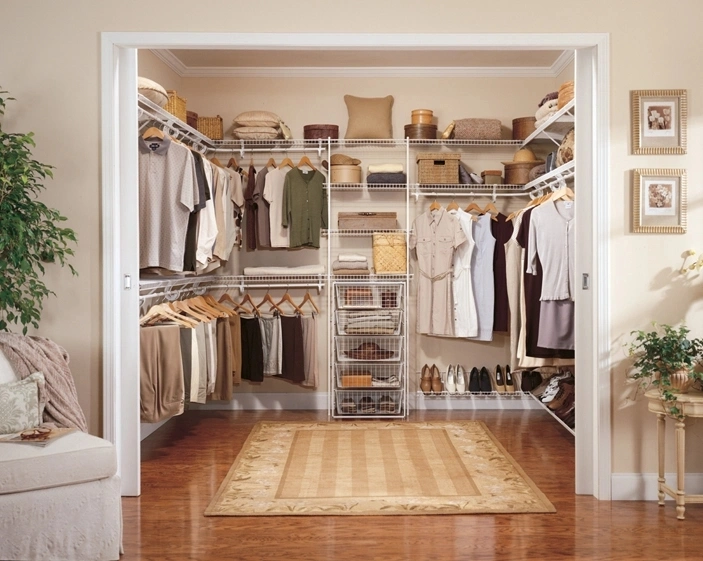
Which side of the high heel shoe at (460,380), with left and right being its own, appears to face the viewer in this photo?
front

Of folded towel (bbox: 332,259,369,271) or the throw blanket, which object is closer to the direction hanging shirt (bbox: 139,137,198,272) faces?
the throw blanket

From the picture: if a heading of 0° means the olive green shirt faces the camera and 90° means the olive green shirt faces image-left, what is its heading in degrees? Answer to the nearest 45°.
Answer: approximately 0°

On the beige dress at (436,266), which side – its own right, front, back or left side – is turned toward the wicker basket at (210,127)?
right

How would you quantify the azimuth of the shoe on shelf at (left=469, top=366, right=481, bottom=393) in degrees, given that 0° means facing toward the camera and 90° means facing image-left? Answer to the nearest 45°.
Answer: approximately 0°

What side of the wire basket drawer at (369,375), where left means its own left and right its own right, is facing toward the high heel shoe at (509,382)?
left

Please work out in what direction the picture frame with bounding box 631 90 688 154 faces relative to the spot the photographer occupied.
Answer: facing the viewer

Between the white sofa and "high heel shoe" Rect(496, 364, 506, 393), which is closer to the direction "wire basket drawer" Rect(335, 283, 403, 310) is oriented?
the white sofa

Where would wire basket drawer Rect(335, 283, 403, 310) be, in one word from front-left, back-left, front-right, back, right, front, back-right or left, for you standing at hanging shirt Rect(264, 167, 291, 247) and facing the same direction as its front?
left

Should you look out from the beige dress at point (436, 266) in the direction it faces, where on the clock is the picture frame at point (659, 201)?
The picture frame is roughly at 11 o'clock from the beige dress.

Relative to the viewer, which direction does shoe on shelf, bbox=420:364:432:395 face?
toward the camera
